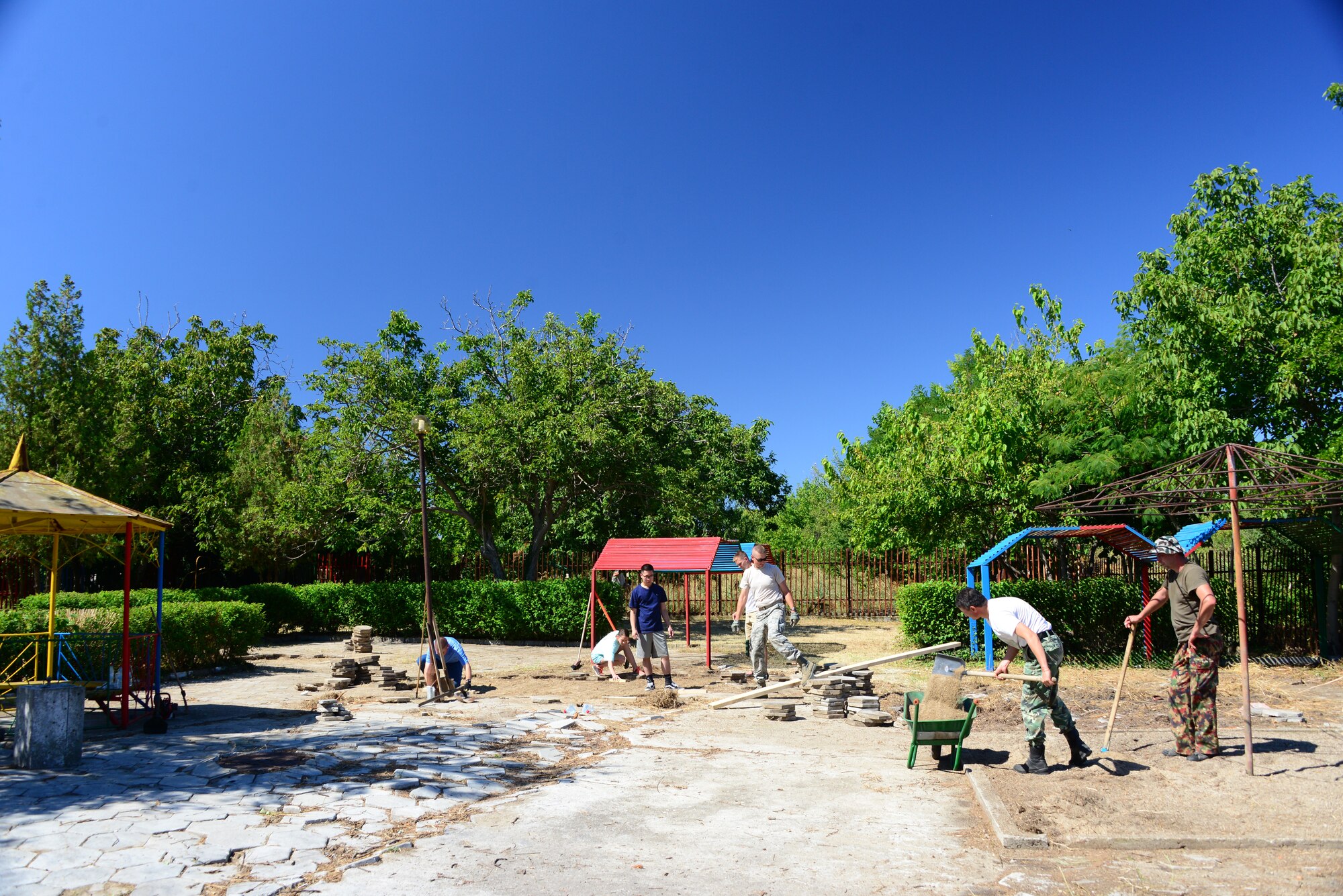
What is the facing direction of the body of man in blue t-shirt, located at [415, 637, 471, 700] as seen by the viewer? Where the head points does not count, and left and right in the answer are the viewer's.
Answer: facing the viewer

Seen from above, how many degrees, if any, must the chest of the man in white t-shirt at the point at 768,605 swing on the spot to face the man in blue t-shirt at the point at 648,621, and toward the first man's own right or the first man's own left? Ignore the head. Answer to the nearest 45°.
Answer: approximately 90° to the first man's own right

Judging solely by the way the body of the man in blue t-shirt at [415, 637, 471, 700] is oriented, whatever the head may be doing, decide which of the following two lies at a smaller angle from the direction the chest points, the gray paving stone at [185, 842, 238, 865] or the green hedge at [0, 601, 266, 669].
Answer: the gray paving stone

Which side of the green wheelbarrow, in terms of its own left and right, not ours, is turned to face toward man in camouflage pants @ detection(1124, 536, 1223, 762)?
right

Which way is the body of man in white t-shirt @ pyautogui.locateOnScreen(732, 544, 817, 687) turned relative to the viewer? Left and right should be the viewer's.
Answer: facing the viewer and to the left of the viewer

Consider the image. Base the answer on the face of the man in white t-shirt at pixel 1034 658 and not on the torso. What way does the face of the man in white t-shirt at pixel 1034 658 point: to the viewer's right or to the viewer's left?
to the viewer's left

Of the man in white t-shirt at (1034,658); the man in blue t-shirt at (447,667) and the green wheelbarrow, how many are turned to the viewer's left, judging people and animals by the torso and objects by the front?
1

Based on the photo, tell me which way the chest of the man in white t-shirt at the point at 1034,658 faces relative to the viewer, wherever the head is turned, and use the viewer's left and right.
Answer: facing to the left of the viewer

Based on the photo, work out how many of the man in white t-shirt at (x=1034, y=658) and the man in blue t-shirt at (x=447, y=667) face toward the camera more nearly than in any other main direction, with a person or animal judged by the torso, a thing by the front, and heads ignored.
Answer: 1

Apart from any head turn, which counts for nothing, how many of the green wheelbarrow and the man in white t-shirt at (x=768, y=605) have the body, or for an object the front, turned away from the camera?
1
